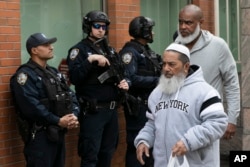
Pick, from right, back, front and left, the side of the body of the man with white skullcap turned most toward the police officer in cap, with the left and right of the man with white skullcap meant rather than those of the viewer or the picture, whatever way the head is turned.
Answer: right

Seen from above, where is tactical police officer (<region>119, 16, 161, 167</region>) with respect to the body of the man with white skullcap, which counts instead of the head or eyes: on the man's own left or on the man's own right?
on the man's own right

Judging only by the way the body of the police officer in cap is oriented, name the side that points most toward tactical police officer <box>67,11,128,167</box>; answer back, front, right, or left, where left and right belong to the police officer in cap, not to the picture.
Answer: left

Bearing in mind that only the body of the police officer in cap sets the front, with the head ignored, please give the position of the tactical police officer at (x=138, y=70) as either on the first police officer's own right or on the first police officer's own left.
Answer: on the first police officer's own left

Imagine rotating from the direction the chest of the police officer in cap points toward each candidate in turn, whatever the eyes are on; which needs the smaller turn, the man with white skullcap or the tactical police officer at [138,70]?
the man with white skullcap

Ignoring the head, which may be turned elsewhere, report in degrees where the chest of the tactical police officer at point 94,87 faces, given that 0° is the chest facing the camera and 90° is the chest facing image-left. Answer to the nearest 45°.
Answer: approximately 315°

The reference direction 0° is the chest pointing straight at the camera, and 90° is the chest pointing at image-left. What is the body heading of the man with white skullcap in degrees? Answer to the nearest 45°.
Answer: approximately 45°
